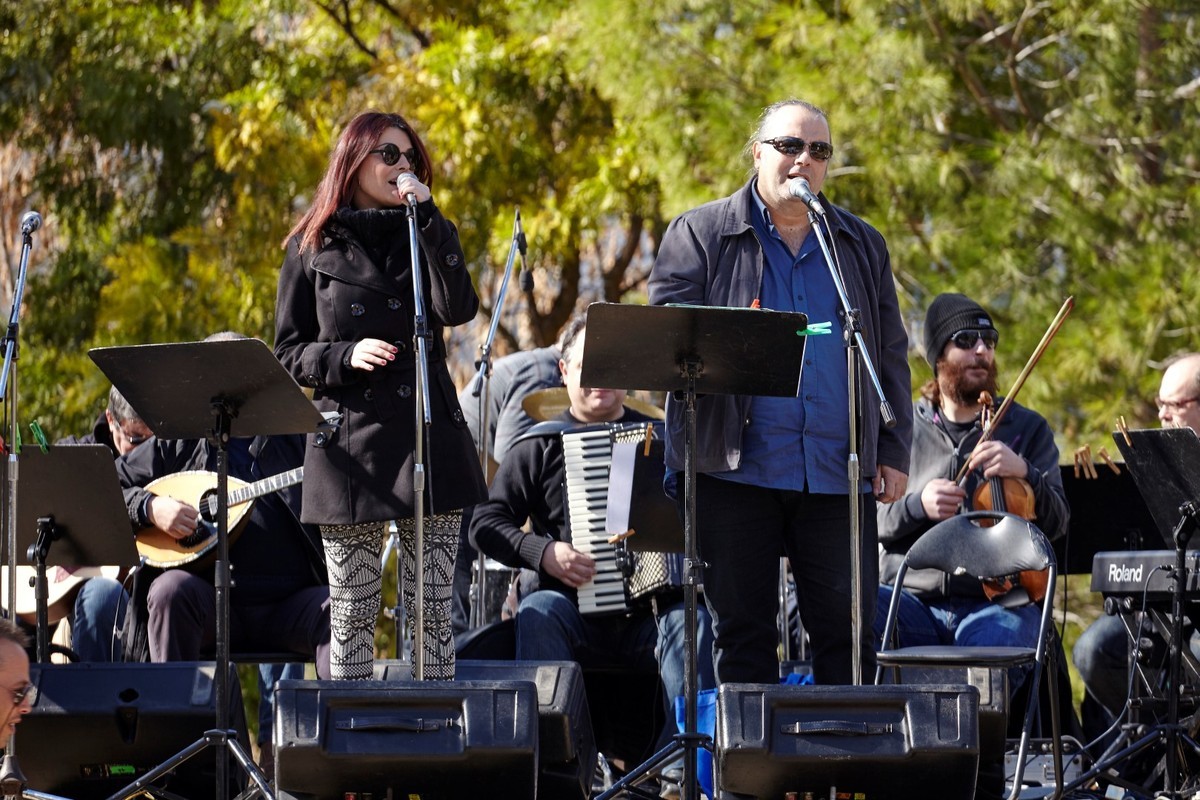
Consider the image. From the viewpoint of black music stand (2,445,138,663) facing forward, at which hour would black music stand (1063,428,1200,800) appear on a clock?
black music stand (1063,428,1200,800) is roughly at 2 o'clock from black music stand (2,445,138,663).

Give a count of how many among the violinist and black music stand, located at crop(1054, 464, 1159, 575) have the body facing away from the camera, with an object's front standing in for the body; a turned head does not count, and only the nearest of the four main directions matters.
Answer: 1

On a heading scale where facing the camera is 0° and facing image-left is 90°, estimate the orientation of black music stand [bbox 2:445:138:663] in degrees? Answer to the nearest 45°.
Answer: approximately 225°

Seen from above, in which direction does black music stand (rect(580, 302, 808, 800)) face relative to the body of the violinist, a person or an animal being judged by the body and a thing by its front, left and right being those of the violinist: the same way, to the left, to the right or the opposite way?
the opposite way

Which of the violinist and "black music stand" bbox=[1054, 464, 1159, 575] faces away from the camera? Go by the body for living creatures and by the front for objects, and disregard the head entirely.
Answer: the black music stand

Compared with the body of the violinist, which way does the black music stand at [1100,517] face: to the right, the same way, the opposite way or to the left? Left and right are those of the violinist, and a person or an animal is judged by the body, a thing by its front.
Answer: the opposite way

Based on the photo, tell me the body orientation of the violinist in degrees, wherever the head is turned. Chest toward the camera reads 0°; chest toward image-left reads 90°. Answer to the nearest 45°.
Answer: approximately 0°

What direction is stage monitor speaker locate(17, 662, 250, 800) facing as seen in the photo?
away from the camera

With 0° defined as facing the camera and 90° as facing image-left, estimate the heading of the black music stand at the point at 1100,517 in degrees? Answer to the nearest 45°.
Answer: approximately 180°

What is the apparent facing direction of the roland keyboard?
away from the camera

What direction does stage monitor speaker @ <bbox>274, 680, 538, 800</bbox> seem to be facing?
away from the camera

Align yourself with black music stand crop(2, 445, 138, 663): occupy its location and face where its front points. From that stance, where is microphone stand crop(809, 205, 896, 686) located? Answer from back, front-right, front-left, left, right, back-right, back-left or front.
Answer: right
